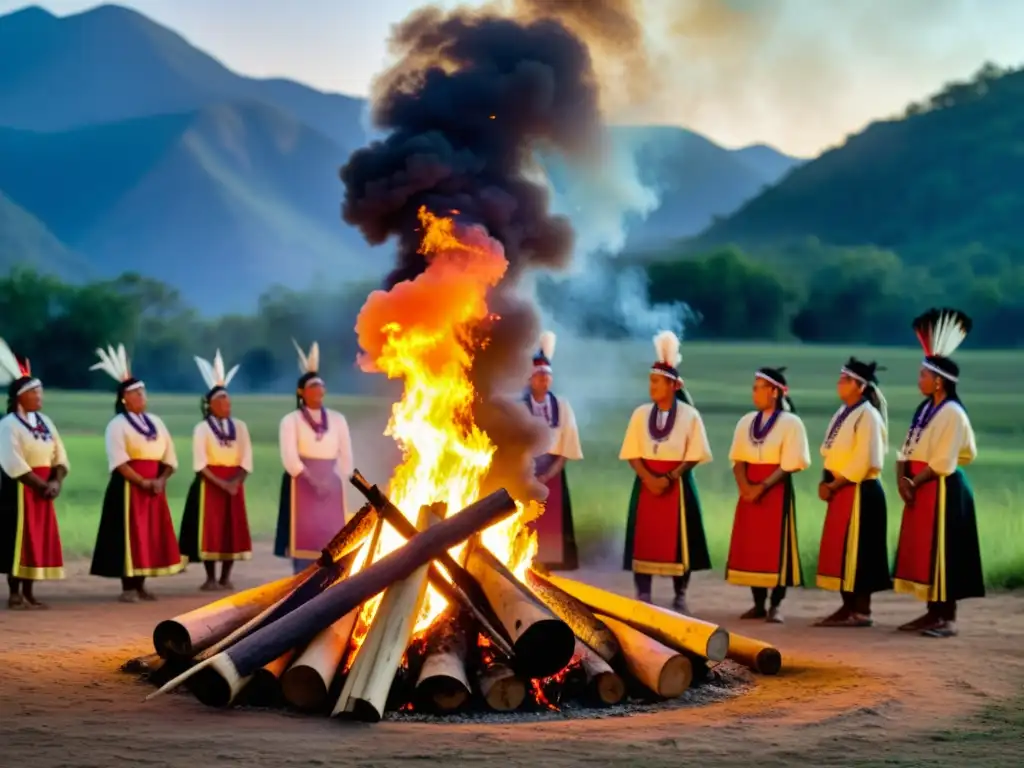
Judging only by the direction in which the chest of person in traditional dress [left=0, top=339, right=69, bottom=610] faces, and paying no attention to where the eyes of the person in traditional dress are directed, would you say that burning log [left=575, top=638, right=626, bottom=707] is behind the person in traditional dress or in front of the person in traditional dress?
in front

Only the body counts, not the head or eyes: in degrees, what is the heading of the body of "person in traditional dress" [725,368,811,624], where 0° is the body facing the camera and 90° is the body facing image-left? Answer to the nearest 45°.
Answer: approximately 45°

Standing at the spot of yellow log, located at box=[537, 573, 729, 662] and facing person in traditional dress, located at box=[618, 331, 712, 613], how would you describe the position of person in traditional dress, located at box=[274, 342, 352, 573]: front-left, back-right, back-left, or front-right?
front-left

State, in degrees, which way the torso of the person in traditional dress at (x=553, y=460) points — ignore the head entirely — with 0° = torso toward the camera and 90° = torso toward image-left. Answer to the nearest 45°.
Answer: approximately 45°

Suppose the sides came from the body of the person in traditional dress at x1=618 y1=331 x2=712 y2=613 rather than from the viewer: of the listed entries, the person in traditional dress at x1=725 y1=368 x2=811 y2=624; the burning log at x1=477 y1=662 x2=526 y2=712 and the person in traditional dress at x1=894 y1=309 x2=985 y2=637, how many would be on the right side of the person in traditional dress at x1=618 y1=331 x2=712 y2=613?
0

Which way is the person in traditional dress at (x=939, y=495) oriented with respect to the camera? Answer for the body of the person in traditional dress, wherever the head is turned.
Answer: to the viewer's left

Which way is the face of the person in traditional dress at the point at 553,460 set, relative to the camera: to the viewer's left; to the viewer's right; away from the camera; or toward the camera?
toward the camera

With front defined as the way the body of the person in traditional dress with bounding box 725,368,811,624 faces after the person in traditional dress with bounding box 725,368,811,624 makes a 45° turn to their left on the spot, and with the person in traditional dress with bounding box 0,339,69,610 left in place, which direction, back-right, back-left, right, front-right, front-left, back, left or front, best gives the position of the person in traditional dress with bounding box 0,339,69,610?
right

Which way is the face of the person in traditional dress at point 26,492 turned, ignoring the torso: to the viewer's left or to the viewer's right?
to the viewer's right

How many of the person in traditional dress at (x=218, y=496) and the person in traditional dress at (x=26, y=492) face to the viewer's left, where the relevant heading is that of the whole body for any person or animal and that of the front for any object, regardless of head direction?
0

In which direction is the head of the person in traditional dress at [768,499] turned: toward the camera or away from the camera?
toward the camera
